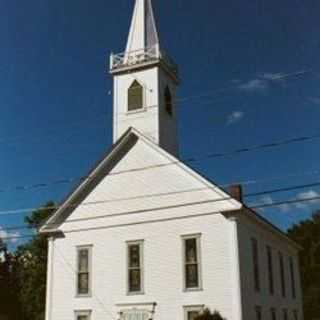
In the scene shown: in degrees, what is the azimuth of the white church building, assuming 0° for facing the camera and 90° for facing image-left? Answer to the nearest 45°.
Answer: approximately 45°

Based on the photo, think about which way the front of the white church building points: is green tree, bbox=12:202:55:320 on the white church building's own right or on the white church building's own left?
on the white church building's own right

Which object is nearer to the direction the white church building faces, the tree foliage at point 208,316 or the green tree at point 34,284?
the tree foliage
